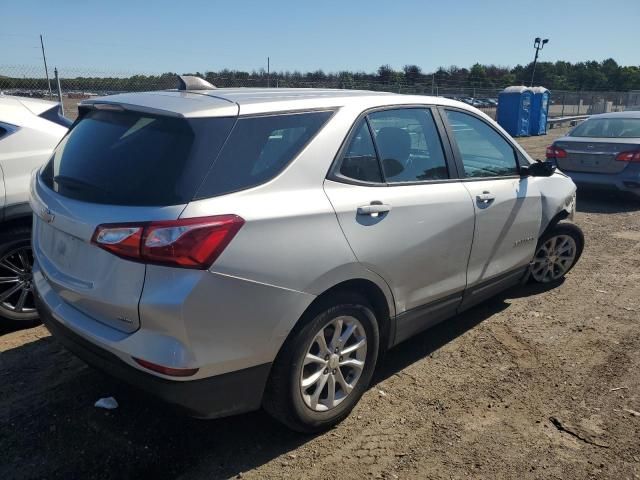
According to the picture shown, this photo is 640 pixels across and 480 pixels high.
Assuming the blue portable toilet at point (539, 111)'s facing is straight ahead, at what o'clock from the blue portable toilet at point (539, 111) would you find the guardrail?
The guardrail is roughly at 8 o'clock from the blue portable toilet.

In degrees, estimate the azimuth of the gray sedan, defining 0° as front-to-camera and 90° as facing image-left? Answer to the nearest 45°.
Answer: approximately 225°

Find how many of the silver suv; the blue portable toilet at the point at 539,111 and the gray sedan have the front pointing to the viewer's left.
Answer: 0

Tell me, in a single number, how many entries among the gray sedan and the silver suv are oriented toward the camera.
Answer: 0

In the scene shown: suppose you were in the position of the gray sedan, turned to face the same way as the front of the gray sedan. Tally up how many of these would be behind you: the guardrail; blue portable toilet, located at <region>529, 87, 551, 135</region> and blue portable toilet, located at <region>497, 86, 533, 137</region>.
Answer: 0

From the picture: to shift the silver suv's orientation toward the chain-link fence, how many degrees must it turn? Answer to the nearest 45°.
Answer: approximately 45° to its left

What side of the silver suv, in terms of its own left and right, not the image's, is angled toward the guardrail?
front

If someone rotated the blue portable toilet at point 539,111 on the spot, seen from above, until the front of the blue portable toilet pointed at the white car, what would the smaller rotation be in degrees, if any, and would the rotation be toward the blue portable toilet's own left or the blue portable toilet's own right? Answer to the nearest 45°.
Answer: approximately 45° to the blue portable toilet's own right

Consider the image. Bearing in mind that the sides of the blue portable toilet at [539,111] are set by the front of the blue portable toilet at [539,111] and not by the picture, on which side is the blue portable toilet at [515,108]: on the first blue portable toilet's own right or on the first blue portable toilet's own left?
on the first blue portable toilet's own right

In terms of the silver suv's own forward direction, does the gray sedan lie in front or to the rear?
in front

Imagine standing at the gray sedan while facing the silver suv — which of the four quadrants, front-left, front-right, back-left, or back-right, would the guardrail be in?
back-right

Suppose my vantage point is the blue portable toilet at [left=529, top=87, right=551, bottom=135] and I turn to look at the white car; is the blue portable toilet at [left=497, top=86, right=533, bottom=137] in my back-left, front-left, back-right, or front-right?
front-right

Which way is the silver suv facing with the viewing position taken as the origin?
facing away from the viewer and to the right of the viewer

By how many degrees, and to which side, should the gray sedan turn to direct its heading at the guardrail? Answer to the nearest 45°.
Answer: approximately 45° to its left
